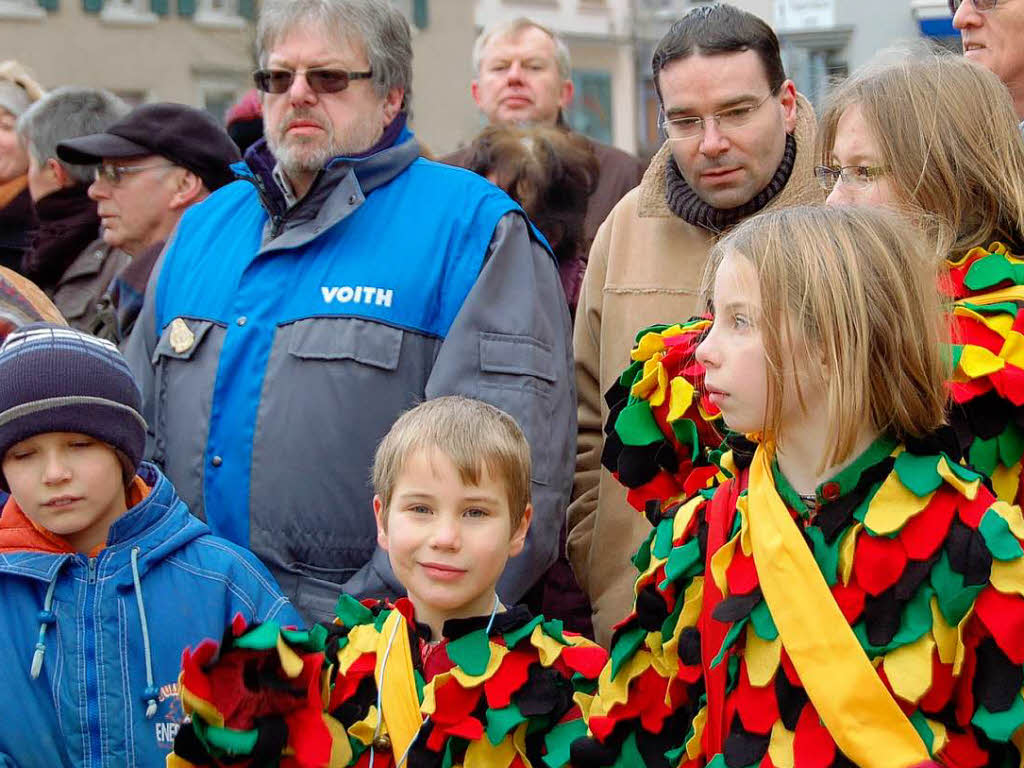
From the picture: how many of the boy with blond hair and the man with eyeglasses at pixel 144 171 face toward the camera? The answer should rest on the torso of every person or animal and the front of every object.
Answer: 1

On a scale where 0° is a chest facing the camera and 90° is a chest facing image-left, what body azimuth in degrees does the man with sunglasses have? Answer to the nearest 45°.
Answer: approximately 45°

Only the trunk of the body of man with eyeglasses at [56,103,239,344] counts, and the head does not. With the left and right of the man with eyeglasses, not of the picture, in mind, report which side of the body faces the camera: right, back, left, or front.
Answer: left

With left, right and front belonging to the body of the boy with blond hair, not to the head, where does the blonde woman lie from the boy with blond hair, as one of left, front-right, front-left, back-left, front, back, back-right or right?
left

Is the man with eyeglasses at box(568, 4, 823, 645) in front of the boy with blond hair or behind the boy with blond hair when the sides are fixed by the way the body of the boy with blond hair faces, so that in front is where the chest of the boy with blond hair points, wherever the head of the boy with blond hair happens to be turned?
behind

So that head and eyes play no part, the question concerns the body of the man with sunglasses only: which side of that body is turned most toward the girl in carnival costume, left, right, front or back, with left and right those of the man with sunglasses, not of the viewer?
left

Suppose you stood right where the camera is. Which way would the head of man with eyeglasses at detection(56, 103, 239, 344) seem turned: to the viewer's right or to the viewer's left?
to the viewer's left

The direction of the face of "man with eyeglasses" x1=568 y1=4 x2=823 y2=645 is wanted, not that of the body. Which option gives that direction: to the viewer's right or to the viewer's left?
to the viewer's left

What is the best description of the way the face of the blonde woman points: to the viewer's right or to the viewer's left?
to the viewer's left

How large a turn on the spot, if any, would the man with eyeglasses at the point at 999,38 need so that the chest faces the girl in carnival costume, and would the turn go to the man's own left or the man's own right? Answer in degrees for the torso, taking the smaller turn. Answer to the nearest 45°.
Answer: approximately 45° to the man's own left
